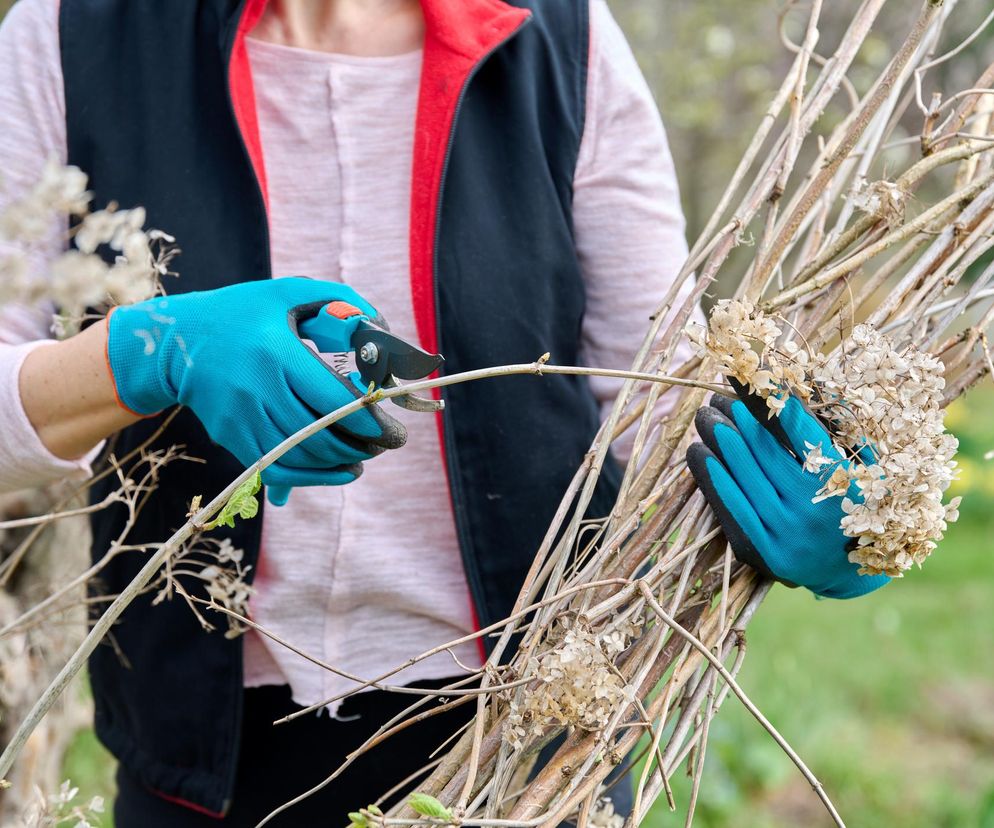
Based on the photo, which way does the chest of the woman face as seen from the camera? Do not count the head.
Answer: toward the camera
